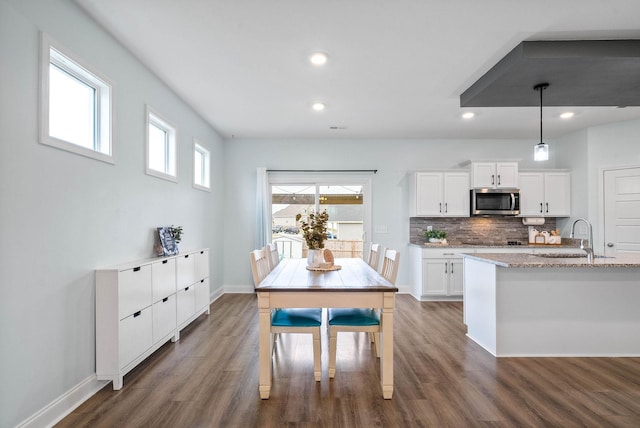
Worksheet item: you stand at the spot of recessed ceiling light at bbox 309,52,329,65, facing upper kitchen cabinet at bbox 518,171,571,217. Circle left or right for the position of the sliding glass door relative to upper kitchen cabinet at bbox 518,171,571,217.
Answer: left

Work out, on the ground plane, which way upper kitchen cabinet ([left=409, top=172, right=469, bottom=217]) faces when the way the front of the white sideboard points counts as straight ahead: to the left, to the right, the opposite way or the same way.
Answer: to the right

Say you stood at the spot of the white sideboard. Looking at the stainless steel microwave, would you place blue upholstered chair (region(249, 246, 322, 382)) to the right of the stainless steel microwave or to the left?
right

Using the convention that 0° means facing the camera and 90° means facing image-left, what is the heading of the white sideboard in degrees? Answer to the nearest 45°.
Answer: approximately 315°

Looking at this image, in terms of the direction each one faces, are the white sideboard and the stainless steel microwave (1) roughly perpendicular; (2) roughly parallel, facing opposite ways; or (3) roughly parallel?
roughly perpendicular

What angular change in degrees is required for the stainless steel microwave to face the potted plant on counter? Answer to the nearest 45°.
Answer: approximately 90° to its right

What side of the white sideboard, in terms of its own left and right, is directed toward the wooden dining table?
front

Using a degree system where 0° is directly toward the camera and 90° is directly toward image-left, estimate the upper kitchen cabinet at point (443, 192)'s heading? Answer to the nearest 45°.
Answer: approximately 0°
